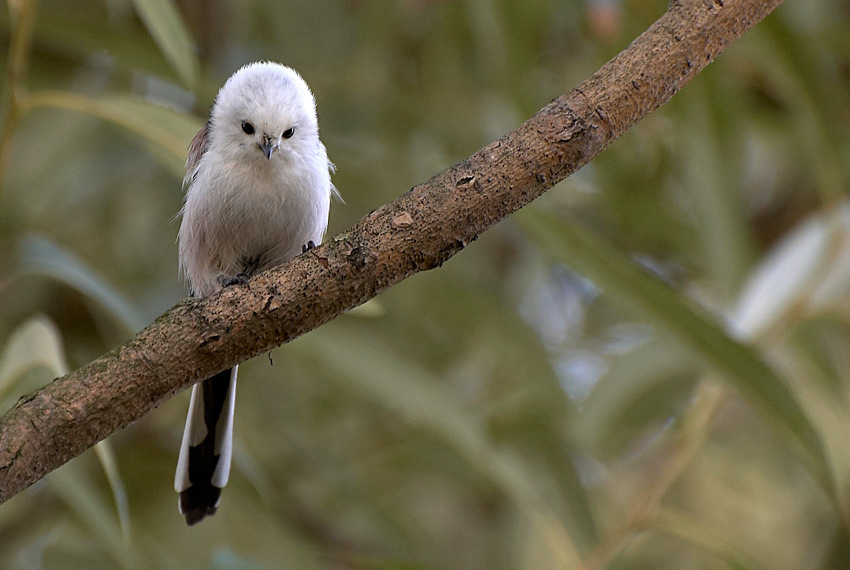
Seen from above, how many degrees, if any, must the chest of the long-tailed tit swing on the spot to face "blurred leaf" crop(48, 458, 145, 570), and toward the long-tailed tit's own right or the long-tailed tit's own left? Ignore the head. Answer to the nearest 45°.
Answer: approximately 135° to the long-tailed tit's own right

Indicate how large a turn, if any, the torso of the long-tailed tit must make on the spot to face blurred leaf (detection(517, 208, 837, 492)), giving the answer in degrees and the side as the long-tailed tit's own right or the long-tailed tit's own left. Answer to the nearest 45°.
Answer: approximately 135° to the long-tailed tit's own left

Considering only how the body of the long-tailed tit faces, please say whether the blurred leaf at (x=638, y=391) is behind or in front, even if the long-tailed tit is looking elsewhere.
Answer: behind

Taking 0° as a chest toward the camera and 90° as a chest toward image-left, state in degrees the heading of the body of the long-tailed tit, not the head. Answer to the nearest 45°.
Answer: approximately 0°

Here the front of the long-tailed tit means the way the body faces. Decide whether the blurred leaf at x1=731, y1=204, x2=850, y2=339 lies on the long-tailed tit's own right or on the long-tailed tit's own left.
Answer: on the long-tailed tit's own left
